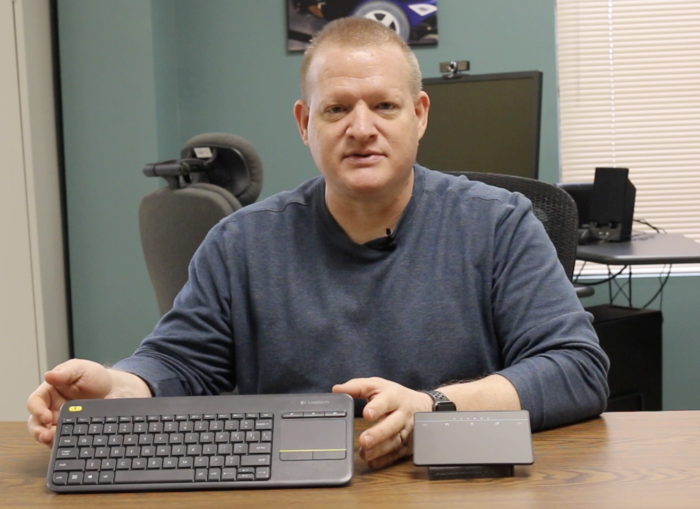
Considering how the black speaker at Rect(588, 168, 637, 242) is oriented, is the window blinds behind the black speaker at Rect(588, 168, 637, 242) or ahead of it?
behind

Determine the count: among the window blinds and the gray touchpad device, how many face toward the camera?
2

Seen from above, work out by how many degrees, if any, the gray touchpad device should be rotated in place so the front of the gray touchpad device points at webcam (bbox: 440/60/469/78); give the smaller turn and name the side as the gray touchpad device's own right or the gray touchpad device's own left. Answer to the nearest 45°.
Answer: approximately 180°

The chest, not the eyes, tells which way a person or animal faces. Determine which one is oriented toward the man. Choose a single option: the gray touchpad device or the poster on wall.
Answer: the poster on wall

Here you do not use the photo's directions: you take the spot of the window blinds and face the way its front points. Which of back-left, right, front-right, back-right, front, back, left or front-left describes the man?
front

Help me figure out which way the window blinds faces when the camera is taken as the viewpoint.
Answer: facing the viewer

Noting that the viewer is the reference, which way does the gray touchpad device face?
facing the viewer

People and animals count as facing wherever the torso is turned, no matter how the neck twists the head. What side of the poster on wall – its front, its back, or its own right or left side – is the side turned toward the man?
front

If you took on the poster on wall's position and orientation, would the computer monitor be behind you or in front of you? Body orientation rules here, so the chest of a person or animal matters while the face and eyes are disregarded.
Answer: in front

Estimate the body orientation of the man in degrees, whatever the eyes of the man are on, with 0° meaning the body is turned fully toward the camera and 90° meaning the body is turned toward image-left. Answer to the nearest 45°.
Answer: approximately 0°

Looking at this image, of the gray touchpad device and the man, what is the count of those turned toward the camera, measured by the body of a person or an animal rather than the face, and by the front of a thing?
2

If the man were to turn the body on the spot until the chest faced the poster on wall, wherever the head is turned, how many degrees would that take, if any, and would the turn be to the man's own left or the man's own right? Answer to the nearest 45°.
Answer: approximately 180°

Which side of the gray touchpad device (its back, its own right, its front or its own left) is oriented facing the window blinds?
back
